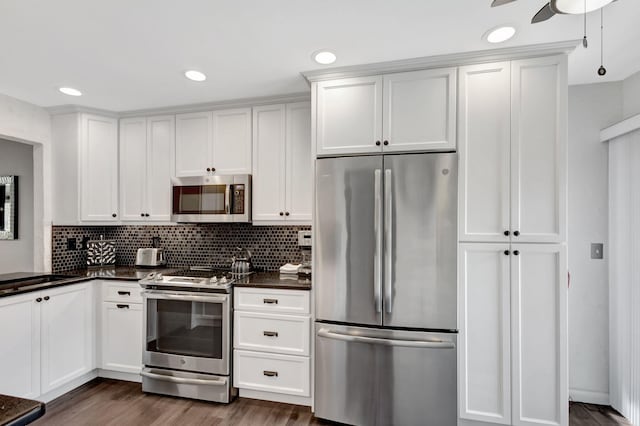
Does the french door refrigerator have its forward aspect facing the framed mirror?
no

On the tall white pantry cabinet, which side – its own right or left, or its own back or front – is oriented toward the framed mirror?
right

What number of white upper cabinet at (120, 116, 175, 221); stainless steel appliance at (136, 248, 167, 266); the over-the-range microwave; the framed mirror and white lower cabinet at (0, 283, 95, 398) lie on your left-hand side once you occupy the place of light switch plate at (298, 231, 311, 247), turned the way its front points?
0

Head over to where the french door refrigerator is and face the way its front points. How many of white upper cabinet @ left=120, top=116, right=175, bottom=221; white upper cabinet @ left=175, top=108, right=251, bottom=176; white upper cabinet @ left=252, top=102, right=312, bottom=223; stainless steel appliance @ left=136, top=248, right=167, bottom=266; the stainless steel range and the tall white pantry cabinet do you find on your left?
1

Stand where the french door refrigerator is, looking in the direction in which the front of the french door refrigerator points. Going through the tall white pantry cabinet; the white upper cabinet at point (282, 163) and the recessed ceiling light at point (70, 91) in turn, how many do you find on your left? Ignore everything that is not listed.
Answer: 1

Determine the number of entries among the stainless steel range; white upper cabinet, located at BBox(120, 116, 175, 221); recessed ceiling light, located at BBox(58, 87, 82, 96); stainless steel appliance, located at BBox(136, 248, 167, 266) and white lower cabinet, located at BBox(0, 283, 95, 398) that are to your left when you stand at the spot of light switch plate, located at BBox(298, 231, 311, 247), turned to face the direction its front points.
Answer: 0

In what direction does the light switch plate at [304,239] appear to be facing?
toward the camera

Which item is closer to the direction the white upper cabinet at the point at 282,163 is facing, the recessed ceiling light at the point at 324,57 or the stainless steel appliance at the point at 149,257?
the recessed ceiling light

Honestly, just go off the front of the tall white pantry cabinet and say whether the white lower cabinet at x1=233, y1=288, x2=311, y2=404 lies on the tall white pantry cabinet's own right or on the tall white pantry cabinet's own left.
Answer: on the tall white pantry cabinet's own right

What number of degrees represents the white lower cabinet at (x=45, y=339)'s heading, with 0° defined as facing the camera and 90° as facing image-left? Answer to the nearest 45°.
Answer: approximately 315°

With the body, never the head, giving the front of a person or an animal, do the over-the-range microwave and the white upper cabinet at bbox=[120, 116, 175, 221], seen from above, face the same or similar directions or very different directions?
same or similar directions

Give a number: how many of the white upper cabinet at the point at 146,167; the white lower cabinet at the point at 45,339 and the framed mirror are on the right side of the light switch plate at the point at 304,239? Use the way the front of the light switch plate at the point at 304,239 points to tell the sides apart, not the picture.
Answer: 3

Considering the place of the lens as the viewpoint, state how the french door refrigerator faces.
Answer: facing the viewer

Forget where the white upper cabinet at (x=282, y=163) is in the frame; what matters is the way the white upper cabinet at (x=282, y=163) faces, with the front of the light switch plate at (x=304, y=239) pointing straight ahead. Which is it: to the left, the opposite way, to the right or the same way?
the same way

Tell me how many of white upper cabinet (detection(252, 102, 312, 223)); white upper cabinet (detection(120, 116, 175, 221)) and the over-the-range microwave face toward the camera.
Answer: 3

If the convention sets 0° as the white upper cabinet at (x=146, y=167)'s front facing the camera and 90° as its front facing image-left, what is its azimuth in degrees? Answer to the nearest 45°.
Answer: approximately 0°
